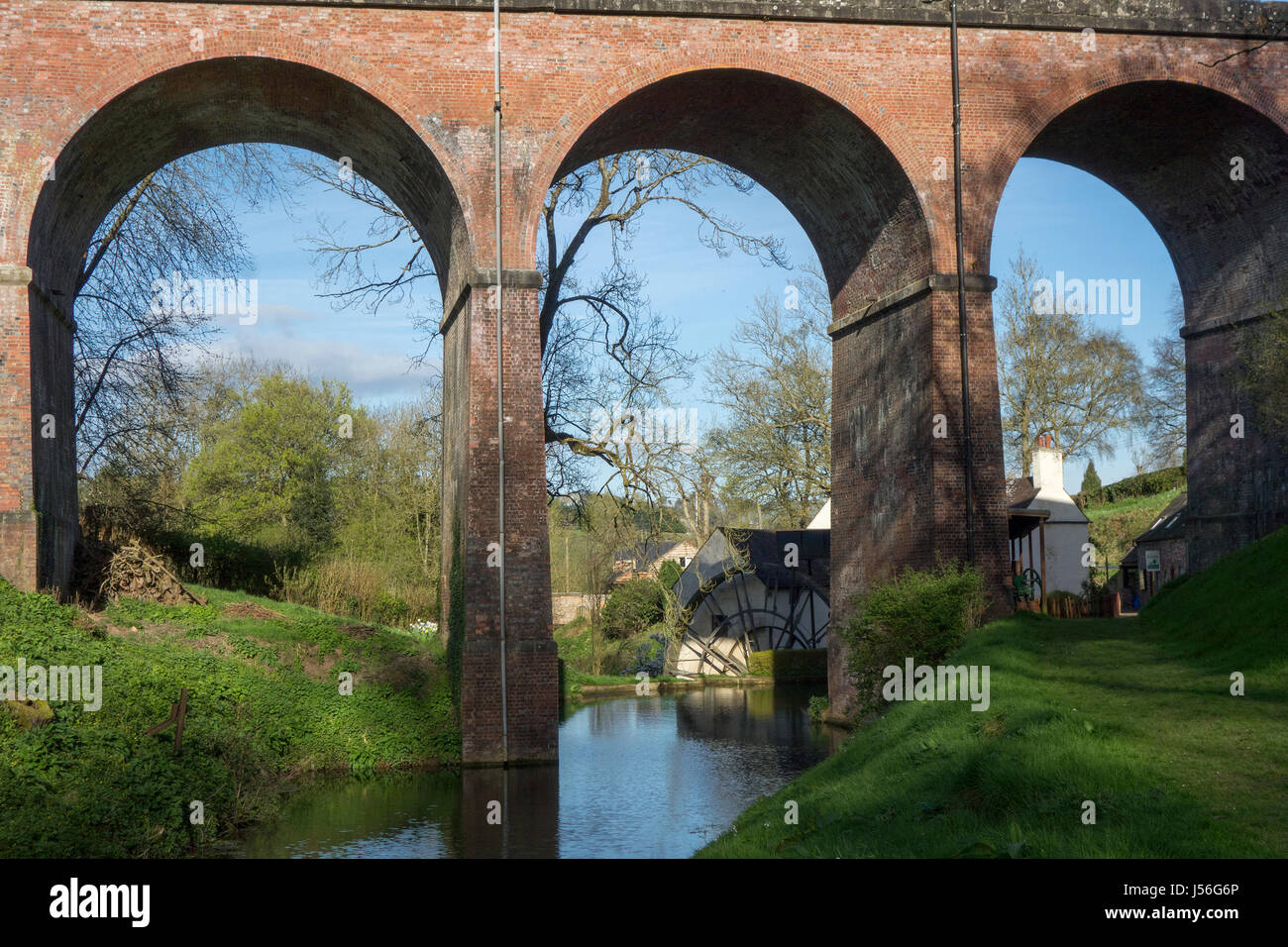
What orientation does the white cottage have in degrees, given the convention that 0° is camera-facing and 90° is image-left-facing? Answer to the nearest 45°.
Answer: approximately 90°

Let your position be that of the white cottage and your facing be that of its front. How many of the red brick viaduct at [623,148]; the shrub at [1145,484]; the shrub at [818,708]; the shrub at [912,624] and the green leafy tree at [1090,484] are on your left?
3

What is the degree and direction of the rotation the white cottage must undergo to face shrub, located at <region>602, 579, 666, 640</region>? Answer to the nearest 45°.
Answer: approximately 45° to its left

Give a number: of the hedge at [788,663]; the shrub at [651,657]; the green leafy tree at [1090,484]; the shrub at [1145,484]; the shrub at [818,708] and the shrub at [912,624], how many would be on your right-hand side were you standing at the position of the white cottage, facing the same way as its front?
2

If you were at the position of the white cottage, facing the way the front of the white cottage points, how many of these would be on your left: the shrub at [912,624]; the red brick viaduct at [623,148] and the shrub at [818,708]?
3

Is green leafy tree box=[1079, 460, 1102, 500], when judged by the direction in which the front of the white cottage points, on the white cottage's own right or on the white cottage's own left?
on the white cottage's own right

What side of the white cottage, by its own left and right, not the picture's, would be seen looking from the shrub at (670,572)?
front

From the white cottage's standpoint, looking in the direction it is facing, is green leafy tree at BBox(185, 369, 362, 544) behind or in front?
in front

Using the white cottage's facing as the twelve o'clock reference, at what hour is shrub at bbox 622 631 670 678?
The shrub is roughly at 11 o'clock from the white cottage.
